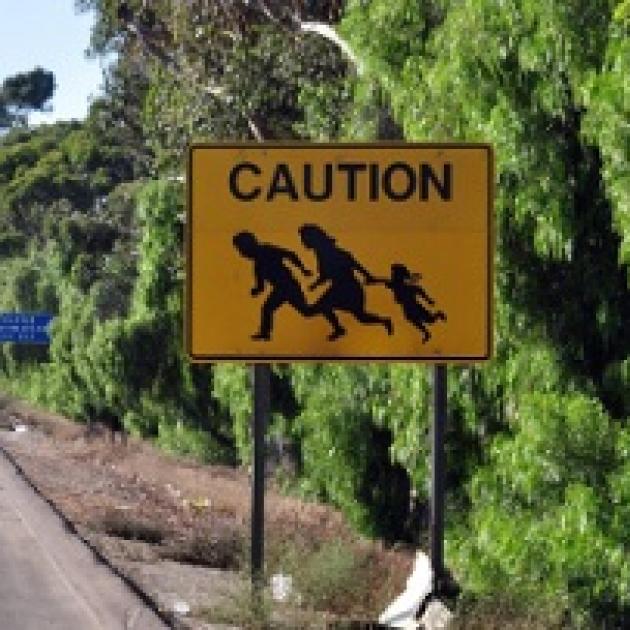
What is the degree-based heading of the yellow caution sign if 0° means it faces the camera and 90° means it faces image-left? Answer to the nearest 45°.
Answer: approximately 0°
